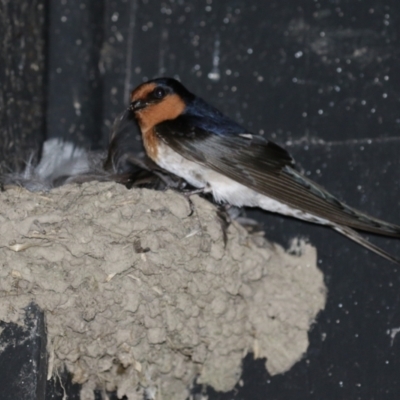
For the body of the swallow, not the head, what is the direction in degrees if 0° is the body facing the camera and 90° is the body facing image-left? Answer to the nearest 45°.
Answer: approximately 90°
